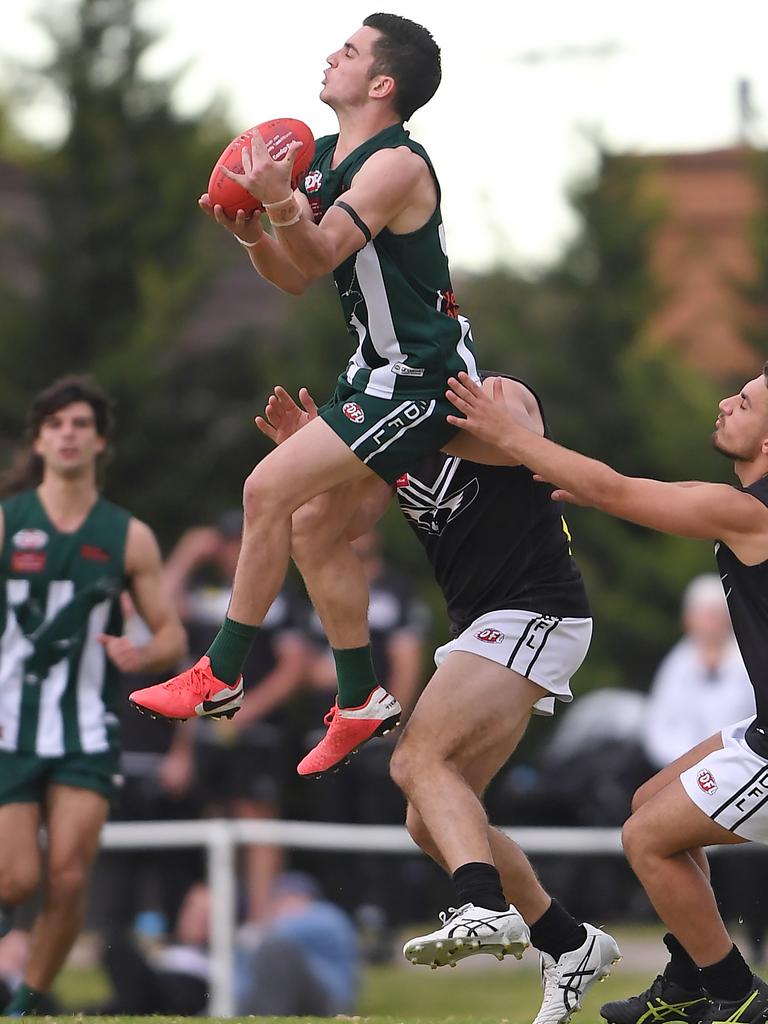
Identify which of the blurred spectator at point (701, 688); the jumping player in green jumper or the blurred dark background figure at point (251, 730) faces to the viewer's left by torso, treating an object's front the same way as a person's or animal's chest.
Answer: the jumping player in green jumper

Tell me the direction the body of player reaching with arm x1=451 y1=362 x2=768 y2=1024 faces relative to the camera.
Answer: to the viewer's left

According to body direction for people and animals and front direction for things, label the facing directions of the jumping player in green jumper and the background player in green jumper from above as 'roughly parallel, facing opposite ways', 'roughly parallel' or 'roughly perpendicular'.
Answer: roughly perpendicular

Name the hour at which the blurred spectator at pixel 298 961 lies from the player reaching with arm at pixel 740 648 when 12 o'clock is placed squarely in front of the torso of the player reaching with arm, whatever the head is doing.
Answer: The blurred spectator is roughly at 2 o'clock from the player reaching with arm.

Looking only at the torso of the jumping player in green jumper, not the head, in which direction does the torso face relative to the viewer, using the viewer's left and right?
facing to the left of the viewer

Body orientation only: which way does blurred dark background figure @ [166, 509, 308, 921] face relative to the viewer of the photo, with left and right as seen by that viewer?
facing the viewer

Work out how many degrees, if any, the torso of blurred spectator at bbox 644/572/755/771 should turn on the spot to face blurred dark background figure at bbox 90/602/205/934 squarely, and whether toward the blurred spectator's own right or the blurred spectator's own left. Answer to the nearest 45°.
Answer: approximately 90° to the blurred spectator's own right

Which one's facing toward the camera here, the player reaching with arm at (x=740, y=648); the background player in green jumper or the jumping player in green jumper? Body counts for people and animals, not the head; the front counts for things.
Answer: the background player in green jumper

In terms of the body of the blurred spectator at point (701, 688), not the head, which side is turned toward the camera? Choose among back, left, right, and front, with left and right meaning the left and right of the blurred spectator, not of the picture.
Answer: front

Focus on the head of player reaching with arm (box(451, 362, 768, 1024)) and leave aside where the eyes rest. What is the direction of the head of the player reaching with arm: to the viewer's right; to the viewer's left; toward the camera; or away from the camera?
to the viewer's left

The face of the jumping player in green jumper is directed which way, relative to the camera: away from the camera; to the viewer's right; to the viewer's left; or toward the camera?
to the viewer's left

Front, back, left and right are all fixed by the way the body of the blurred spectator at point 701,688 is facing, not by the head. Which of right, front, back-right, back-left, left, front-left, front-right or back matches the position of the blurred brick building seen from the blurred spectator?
back

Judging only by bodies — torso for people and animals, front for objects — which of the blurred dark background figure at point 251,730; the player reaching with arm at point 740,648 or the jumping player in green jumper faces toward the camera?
the blurred dark background figure

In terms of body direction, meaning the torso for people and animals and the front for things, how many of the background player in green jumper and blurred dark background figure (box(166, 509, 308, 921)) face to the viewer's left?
0
